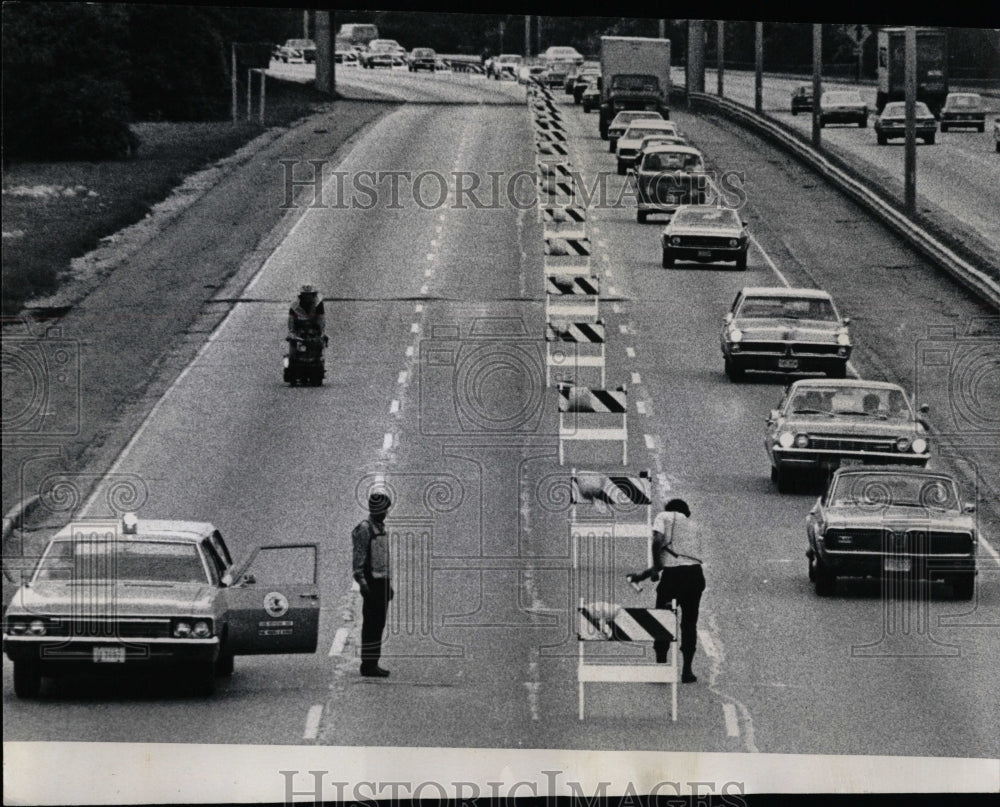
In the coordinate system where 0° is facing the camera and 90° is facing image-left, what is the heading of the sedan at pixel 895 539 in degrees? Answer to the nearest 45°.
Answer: approximately 0°

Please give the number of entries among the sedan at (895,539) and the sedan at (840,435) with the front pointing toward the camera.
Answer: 2

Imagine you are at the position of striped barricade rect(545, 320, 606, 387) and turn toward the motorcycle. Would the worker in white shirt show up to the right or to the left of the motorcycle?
left

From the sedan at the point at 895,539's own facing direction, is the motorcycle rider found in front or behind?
behind

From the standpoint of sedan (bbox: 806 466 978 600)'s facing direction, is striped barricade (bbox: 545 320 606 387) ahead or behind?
behind

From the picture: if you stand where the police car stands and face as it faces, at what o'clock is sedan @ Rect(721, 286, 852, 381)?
The sedan is roughly at 7 o'clock from the police car.

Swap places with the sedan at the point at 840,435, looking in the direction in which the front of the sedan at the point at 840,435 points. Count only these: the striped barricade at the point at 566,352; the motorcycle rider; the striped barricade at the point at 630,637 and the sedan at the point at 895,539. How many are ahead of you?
2

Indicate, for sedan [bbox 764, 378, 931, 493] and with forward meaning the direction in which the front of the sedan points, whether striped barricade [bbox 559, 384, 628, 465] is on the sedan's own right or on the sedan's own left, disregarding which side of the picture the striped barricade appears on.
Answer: on the sedan's own right

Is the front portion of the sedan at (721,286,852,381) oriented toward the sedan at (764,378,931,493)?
yes

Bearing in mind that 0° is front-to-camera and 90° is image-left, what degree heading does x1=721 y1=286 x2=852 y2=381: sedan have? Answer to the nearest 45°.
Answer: approximately 0°

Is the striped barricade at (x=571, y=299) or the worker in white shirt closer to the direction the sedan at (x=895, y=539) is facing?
the worker in white shirt
